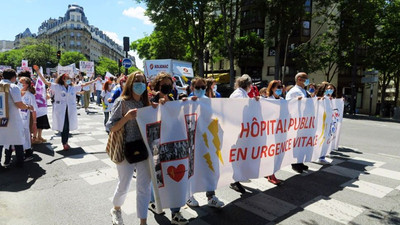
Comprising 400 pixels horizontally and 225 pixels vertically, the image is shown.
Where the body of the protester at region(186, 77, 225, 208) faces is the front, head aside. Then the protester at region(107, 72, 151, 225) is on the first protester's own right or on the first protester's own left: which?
on the first protester's own right

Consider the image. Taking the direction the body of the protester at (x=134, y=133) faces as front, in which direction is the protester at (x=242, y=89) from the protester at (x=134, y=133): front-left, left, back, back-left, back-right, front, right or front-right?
left

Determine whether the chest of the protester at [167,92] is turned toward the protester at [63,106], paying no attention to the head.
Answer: no

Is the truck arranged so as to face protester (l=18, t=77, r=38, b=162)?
no

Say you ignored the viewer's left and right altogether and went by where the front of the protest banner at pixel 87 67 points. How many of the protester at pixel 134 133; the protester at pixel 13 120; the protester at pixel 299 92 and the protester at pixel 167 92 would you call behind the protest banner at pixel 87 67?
0

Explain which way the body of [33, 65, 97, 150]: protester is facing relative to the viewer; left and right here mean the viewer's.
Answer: facing the viewer

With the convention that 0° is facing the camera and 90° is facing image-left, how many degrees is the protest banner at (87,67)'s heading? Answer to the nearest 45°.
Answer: approximately 0°

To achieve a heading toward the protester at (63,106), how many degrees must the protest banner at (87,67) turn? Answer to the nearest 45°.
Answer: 0° — it already faces them

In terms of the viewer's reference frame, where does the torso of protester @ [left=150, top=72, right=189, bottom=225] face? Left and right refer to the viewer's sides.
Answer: facing the viewer and to the right of the viewer

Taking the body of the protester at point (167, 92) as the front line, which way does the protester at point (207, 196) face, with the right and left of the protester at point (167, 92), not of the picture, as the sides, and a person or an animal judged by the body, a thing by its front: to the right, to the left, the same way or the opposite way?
the same way

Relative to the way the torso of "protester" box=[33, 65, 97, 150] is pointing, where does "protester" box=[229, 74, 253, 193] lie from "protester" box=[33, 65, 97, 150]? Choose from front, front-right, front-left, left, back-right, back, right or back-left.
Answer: front-left

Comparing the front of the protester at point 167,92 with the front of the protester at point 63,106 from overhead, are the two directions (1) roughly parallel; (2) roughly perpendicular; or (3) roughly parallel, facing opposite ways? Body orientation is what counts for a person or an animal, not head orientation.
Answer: roughly parallel

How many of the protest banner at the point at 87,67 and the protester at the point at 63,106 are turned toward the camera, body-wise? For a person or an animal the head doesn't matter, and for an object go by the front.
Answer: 2

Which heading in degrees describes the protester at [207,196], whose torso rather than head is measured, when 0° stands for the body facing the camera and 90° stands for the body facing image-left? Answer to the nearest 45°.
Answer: approximately 315°

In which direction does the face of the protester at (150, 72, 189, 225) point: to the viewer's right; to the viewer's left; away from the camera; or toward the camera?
toward the camera

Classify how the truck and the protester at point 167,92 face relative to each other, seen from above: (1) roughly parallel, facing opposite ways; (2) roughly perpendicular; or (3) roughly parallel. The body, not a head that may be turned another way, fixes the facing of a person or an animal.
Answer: roughly parallel

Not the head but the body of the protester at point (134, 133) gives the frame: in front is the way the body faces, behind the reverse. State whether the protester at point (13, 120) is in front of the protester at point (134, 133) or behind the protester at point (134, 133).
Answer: behind

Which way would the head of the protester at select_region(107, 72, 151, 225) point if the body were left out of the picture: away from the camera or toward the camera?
toward the camera
